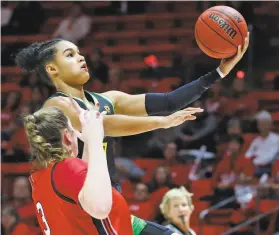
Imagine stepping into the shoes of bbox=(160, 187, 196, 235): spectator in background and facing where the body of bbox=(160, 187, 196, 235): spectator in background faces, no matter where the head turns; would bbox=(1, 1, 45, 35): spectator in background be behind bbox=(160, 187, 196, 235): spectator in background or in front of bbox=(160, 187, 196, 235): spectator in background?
behind

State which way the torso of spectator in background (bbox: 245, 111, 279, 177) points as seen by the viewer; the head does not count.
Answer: toward the camera

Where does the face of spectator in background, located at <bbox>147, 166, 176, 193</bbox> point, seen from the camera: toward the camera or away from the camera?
toward the camera

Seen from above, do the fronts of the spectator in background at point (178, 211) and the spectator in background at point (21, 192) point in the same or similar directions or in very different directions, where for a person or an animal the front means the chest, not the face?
same or similar directions

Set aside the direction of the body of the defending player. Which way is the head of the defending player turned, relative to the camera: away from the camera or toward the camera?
away from the camera

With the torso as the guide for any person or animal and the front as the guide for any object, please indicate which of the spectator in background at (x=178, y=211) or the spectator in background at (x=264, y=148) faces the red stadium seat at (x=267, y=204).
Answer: the spectator in background at (x=264, y=148)

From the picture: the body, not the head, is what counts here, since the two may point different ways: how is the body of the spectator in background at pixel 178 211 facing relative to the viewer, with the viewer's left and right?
facing the viewer and to the right of the viewer
